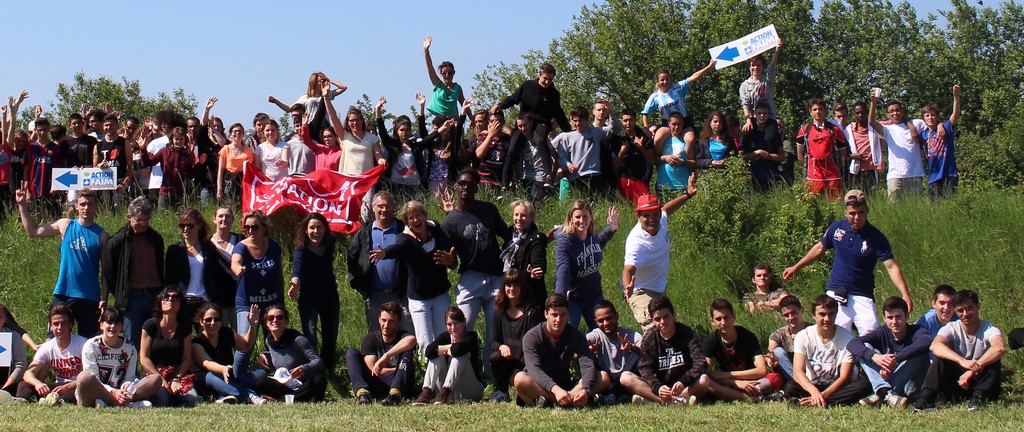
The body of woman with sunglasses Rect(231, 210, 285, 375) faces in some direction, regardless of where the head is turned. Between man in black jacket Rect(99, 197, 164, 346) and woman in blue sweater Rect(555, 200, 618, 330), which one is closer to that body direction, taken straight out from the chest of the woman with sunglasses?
the woman in blue sweater

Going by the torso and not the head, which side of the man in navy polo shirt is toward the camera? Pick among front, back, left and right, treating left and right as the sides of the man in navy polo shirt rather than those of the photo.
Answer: front

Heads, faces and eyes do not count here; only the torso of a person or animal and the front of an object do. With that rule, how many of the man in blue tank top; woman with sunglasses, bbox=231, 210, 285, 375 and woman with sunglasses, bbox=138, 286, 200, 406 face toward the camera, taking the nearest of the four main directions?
3

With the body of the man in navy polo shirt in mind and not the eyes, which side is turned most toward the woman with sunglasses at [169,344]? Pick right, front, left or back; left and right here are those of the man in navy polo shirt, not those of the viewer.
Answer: right

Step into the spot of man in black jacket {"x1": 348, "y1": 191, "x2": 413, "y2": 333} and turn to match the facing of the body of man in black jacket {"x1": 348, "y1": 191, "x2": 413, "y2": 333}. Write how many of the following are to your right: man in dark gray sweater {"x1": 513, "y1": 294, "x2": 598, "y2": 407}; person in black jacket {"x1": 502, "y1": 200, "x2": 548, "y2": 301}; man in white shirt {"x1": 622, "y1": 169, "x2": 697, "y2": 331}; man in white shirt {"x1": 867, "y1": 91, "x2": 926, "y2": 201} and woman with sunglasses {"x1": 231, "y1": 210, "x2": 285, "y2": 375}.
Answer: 1

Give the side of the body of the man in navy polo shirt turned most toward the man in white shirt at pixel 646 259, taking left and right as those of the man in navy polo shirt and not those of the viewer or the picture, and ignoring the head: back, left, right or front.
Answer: right

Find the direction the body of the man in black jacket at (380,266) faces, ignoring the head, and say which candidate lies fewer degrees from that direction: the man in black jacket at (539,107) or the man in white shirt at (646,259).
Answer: the man in white shirt

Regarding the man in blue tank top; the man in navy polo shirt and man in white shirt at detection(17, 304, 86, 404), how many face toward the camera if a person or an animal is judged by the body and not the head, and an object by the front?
3

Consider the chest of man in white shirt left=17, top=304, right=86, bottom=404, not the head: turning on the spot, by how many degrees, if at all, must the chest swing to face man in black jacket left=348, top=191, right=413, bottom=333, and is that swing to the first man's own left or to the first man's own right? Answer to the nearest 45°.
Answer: approximately 90° to the first man's own left

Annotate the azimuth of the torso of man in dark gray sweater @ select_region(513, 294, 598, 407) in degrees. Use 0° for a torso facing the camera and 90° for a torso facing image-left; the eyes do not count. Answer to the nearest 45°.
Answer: approximately 0°

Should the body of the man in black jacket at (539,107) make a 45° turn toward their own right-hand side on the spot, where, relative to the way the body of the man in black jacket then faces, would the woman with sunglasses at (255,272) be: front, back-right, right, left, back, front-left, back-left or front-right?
front
